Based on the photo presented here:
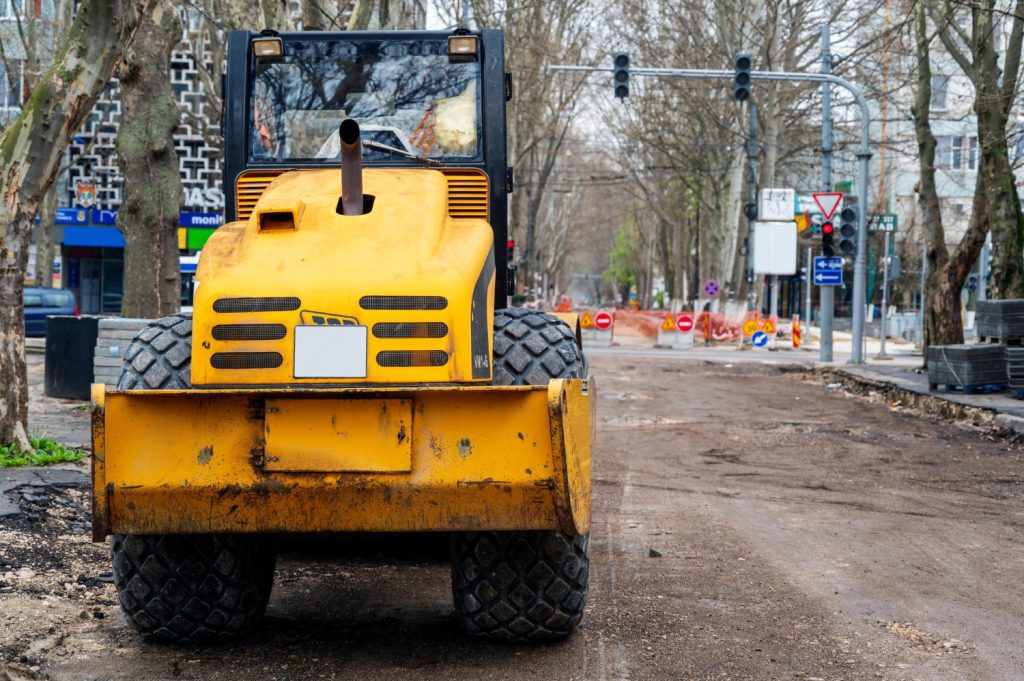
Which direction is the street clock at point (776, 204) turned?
toward the camera

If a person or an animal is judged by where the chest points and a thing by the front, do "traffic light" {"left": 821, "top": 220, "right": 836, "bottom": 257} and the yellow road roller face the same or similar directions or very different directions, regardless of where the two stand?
very different directions

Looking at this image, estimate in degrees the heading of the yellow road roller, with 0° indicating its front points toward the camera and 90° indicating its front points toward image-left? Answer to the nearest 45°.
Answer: approximately 180°

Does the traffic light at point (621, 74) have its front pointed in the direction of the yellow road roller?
yes

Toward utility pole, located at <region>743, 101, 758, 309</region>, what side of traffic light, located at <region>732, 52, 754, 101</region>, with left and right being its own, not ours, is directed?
back

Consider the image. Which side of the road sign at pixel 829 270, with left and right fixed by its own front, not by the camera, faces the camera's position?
front

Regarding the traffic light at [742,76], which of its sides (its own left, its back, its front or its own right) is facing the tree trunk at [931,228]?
left

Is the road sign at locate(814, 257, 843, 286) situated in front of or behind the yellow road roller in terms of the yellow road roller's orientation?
in front

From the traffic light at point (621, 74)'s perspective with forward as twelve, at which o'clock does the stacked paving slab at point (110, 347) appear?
The stacked paving slab is roughly at 1 o'clock from the traffic light.

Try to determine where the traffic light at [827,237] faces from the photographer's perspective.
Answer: facing the viewer

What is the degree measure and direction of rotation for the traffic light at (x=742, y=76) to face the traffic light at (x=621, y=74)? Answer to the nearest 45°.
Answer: approximately 90° to its right

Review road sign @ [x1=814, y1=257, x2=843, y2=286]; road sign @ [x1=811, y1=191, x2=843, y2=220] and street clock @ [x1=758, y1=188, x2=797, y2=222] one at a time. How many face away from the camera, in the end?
0
